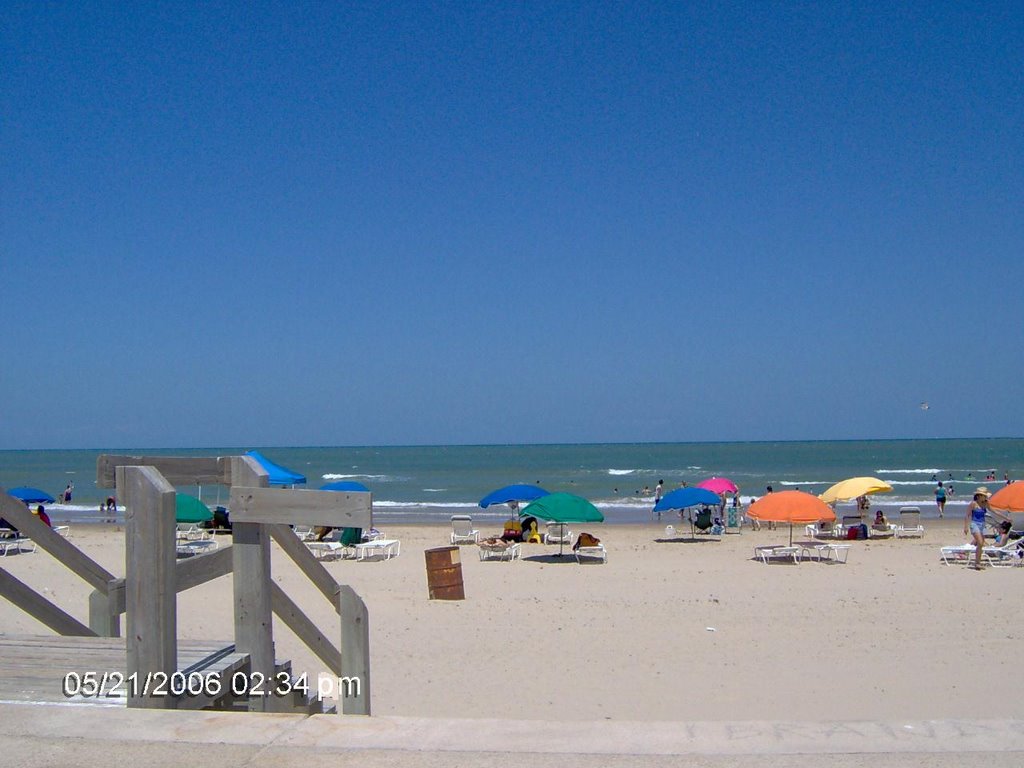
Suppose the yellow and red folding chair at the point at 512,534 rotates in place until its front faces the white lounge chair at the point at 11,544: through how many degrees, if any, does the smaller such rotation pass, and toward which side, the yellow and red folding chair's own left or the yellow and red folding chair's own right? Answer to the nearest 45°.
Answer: approximately 90° to the yellow and red folding chair's own left

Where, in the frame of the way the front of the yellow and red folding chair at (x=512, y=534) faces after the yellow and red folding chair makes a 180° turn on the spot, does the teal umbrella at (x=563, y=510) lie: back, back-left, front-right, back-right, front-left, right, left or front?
front

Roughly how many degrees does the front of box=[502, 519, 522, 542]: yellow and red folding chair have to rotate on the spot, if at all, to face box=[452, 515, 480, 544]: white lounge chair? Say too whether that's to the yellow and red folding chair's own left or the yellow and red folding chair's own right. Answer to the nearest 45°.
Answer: approximately 45° to the yellow and red folding chair's own left

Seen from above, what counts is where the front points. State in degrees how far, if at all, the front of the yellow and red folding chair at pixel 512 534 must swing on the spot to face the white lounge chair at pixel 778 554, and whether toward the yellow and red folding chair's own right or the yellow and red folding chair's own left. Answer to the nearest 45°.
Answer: approximately 135° to the yellow and red folding chair's own right

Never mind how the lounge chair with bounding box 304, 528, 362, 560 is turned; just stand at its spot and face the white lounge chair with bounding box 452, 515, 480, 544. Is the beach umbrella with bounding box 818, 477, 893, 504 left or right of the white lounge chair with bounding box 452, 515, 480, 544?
right

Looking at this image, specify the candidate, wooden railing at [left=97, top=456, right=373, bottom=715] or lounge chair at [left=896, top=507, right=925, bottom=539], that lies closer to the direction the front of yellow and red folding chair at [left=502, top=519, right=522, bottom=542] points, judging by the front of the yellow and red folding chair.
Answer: the lounge chair

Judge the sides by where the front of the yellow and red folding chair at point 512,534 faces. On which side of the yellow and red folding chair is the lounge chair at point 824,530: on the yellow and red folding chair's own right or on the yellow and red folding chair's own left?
on the yellow and red folding chair's own right

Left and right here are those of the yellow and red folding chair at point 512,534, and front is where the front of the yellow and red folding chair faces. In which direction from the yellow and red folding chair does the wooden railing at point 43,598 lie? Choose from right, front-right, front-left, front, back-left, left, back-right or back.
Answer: back
